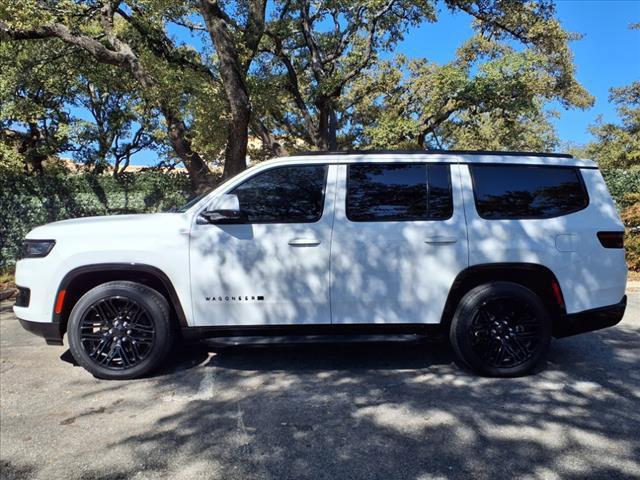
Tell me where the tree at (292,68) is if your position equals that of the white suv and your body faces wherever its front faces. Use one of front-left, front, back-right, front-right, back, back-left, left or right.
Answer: right

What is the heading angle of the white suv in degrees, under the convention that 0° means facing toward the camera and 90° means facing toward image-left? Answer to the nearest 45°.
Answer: approximately 90°

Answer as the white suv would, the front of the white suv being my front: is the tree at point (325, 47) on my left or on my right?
on my right

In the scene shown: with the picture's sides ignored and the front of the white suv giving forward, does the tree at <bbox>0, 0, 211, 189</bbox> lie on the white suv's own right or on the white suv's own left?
on the white suv's own right

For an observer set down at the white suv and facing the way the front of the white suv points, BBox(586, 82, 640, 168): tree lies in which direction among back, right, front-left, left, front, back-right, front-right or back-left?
back-right

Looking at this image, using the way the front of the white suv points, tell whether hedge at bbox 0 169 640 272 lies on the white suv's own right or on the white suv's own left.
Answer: on the white suv's own right

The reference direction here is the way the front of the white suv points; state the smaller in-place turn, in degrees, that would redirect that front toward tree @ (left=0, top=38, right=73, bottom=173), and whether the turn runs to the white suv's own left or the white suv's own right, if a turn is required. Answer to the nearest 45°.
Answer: approximately 45° to the white suv's own right
